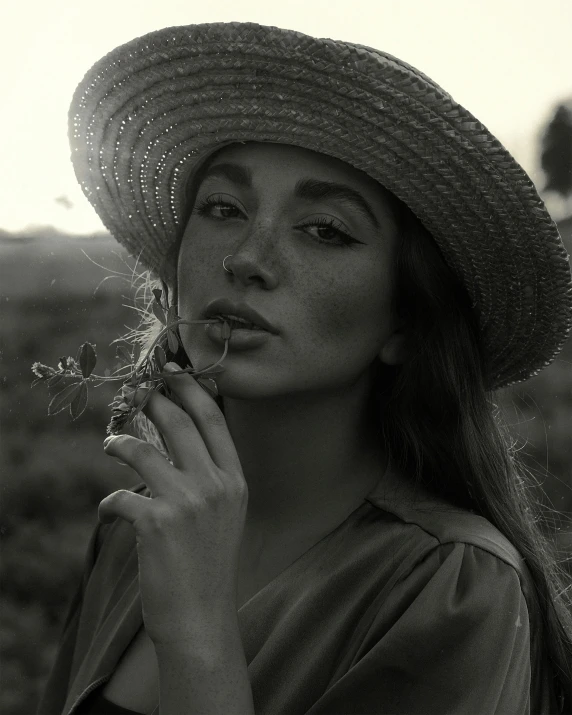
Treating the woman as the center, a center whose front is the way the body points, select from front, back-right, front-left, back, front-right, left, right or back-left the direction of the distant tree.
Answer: back

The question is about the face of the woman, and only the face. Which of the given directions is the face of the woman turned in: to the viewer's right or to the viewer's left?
to the viewer's left
